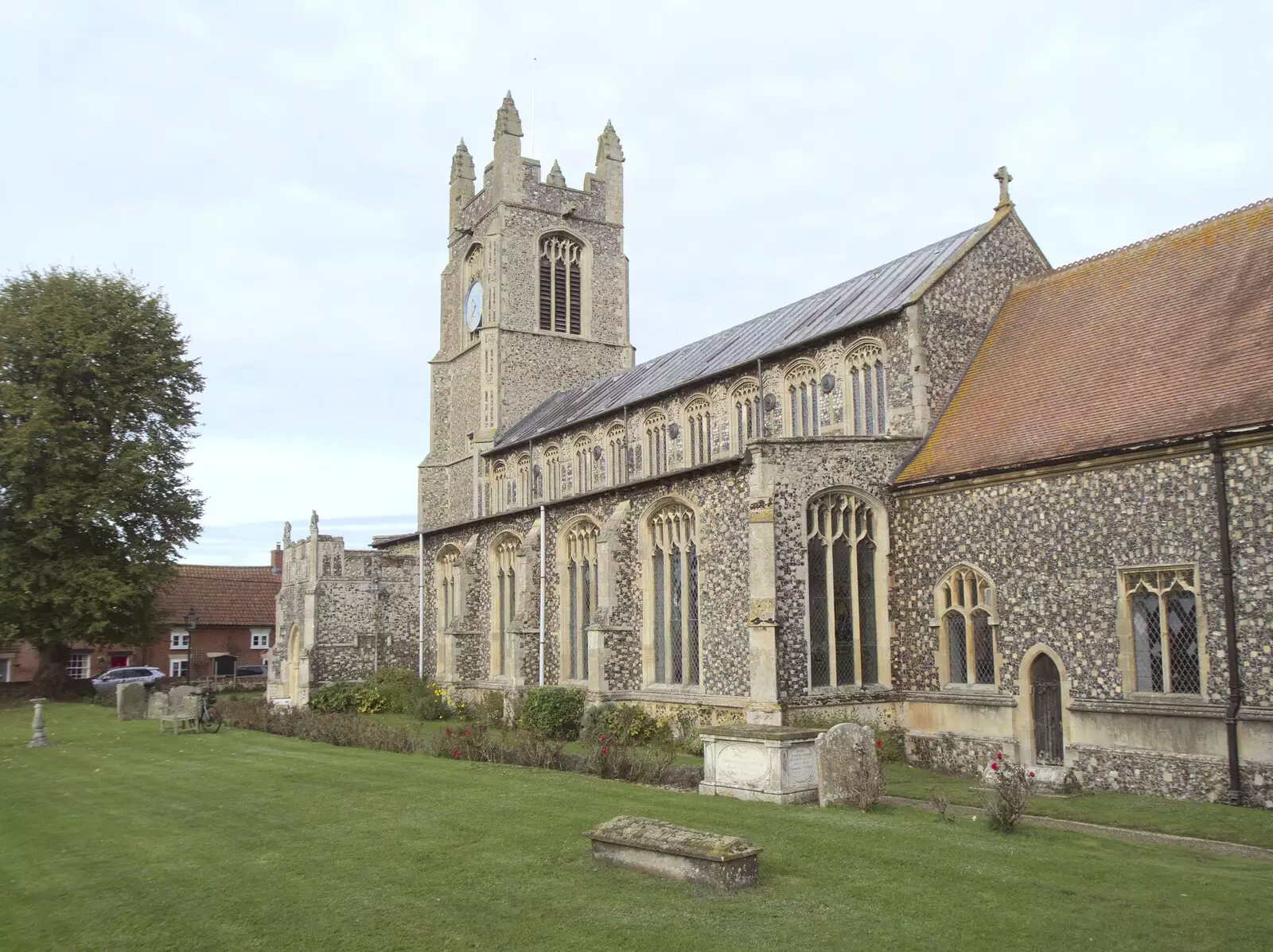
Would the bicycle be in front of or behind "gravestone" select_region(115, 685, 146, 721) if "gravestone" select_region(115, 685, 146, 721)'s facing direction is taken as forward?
in front

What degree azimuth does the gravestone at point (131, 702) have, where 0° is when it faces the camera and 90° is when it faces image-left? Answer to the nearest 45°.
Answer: approximately 315°

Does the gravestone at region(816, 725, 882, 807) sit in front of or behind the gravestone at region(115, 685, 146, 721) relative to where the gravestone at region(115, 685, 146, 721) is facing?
in front

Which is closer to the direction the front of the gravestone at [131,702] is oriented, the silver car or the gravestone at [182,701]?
the gravestone

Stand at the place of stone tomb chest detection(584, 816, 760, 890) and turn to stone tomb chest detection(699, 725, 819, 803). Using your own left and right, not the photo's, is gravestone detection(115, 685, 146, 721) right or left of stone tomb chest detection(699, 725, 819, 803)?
left

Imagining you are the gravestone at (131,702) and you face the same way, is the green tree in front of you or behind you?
behind

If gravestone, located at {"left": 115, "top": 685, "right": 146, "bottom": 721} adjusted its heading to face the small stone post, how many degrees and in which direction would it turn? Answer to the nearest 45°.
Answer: approximately 45° to its right

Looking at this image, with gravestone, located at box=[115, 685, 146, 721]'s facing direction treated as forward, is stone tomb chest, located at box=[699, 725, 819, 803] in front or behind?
in front
